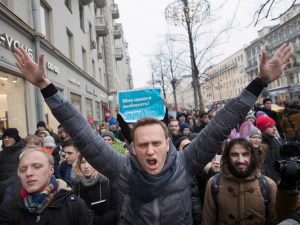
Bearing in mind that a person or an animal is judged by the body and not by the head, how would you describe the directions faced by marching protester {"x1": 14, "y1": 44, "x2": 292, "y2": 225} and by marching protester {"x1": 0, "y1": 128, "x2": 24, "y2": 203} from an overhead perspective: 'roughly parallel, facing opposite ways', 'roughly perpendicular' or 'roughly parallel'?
roughly parallel

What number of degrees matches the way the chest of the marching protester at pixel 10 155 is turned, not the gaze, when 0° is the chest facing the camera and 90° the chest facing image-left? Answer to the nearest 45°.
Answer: approximately 45°

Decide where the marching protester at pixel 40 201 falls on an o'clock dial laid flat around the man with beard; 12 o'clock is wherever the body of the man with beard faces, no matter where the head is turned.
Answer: The marching protester is roughly at 2 o'clock from the man with beard.

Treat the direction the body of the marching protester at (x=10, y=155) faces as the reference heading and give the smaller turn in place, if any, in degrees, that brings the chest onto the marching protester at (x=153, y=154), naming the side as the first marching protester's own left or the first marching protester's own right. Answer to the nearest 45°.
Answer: approximately 45° to the first marching protester's own left

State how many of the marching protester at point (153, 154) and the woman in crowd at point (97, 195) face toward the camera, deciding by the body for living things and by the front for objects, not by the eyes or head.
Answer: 2

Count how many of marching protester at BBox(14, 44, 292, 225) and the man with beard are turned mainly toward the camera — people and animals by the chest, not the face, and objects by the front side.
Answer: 2

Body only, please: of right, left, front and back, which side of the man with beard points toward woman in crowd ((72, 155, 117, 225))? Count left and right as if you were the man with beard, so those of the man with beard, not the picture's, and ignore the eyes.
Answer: right

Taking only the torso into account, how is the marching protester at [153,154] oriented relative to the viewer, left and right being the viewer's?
facing the viewer

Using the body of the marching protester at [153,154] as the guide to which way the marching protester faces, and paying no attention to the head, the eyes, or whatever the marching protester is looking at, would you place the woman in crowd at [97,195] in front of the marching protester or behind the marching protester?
behind

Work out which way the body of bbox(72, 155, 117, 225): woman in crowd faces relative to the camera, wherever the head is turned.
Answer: toward the camera

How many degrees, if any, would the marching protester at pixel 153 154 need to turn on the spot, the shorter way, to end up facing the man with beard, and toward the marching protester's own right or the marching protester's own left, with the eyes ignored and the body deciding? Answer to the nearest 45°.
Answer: approximately 135° to the marching protester's own left

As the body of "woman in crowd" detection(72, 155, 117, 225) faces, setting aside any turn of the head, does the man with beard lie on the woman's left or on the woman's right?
on the woman's left

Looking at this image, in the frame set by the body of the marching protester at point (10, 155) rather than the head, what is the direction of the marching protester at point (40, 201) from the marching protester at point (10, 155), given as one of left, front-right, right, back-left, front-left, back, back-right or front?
front-left

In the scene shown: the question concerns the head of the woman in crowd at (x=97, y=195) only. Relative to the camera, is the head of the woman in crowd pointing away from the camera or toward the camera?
toward the camera
